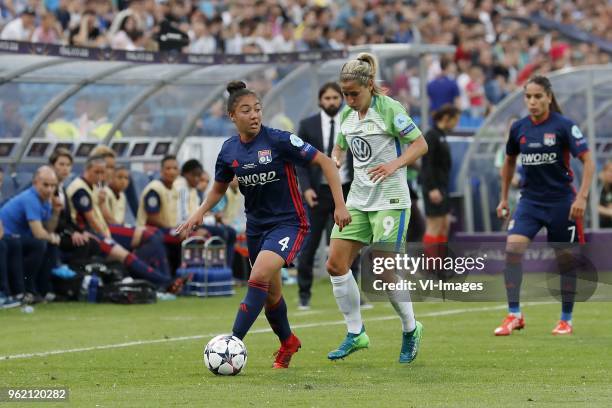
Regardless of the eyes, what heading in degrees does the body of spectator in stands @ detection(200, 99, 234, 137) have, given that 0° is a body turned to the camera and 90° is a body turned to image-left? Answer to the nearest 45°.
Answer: approximately 0°

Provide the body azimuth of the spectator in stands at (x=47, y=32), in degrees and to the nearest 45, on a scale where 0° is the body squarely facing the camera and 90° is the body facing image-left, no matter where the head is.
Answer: approximately 0°

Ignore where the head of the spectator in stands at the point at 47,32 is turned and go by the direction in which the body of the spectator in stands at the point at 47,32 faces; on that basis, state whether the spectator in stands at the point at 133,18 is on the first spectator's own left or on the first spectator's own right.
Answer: on the first spectator's own left

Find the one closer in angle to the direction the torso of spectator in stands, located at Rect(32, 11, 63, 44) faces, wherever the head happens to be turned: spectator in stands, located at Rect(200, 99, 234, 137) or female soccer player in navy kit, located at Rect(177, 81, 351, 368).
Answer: the female soccer player in navy kit

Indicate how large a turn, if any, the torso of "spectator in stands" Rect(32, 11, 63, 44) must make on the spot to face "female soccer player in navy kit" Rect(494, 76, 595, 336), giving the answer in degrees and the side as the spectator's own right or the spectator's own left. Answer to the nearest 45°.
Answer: approximately 45° to the spectator's own left

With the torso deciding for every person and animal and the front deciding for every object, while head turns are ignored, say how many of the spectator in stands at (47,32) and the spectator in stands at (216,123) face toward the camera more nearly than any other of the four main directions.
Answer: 2

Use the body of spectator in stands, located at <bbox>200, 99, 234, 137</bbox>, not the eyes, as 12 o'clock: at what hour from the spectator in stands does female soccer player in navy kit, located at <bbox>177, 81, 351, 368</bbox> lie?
The female soccer player in navy kit is roughly at 12 o'clock from the spectator in stands.

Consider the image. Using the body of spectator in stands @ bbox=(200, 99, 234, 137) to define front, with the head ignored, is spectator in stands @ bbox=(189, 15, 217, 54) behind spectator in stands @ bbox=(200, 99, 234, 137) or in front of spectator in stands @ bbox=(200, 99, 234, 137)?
behind
